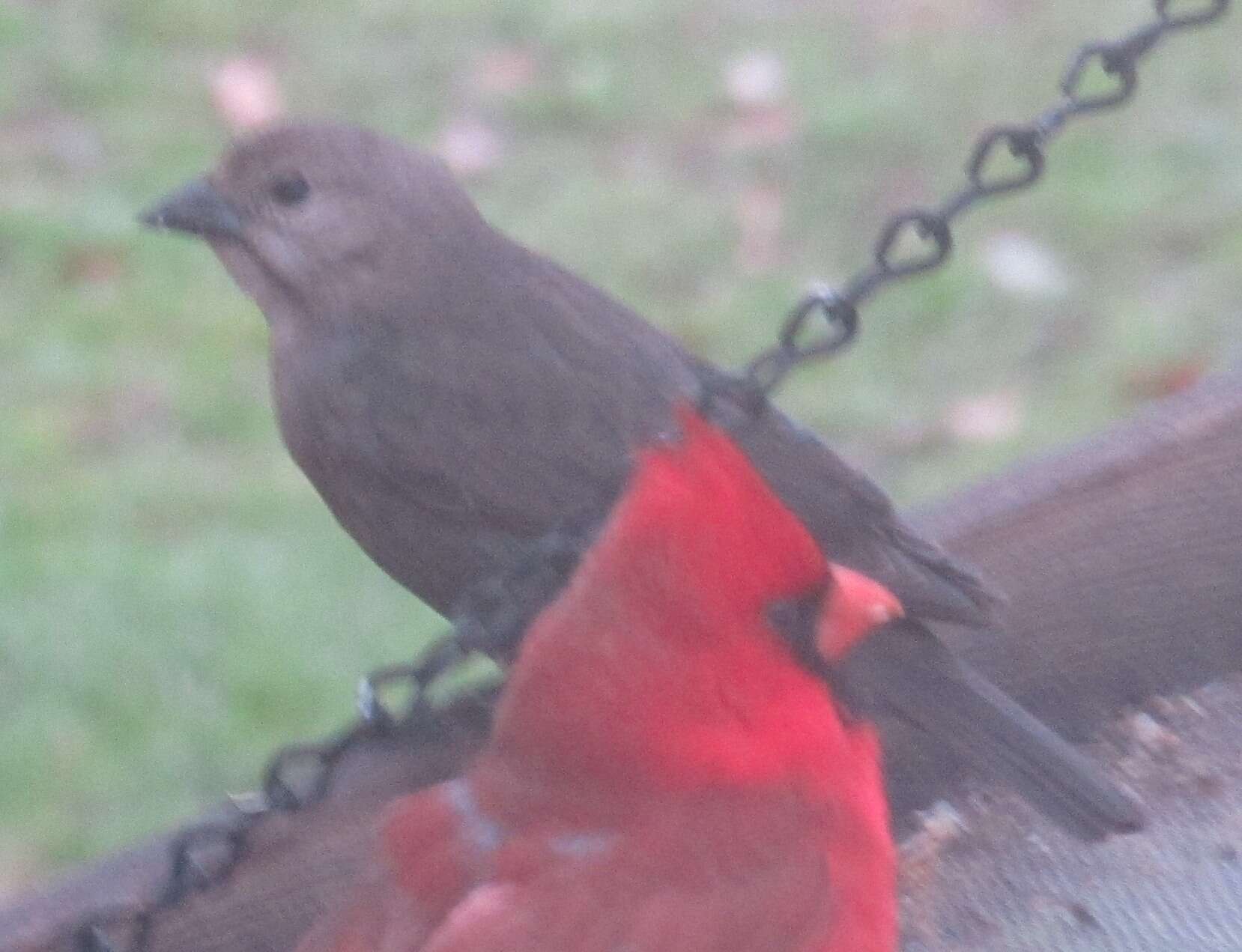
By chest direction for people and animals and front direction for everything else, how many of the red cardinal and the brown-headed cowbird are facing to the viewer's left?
1

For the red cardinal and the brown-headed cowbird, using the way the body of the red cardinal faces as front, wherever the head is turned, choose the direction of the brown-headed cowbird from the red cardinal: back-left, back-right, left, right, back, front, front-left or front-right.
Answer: left

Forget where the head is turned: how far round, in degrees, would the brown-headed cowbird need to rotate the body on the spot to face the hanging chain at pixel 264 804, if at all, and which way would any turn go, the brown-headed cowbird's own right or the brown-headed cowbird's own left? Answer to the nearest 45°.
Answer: approximately 90° to the brown-headed cowbird's own left

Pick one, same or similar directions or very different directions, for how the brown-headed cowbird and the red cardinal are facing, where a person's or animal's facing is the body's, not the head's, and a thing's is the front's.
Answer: very different directions

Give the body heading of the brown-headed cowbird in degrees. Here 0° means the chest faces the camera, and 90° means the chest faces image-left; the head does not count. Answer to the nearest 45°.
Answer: approximately 90°

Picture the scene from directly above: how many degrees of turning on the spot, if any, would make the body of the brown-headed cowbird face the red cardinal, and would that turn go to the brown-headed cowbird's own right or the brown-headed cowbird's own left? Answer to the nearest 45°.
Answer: approximately 90° to the brown-headed cowbird's own left
